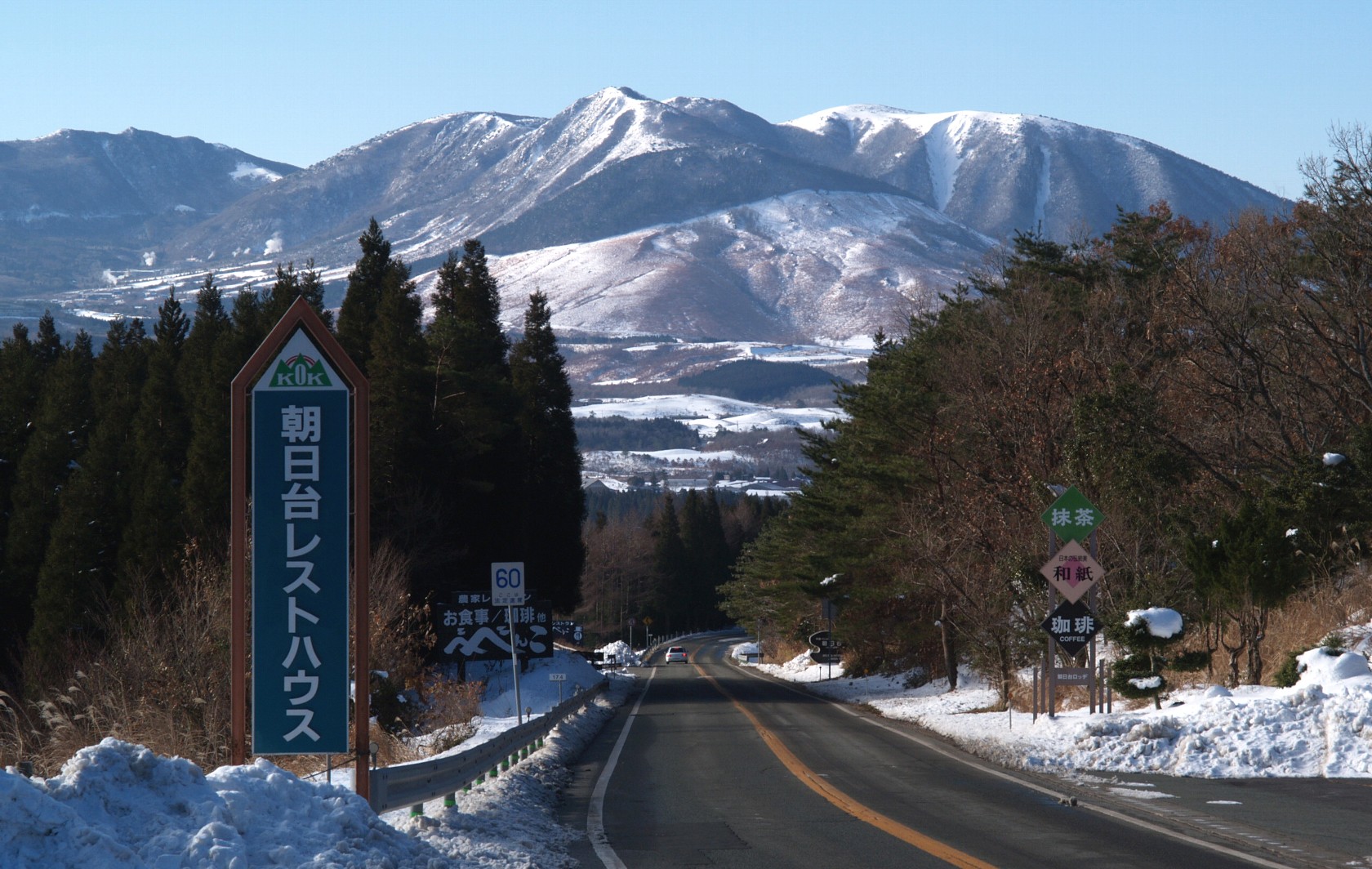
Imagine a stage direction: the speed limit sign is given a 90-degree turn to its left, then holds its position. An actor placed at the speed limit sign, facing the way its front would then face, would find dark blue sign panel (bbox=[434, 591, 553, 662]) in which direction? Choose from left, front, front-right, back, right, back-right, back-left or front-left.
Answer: left

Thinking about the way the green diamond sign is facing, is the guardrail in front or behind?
in front

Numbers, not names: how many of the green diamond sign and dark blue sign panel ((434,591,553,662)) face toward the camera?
2

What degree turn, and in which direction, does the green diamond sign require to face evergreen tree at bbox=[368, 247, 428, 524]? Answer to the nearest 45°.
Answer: approximately 135° to its right

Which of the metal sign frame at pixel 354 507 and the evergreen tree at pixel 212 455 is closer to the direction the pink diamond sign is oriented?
the metal sign frame

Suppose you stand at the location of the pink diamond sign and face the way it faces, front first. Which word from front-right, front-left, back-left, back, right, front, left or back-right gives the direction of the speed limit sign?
right

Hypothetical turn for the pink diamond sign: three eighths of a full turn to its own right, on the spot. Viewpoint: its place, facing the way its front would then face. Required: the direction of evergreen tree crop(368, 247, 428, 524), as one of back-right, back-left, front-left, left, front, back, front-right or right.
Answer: front
